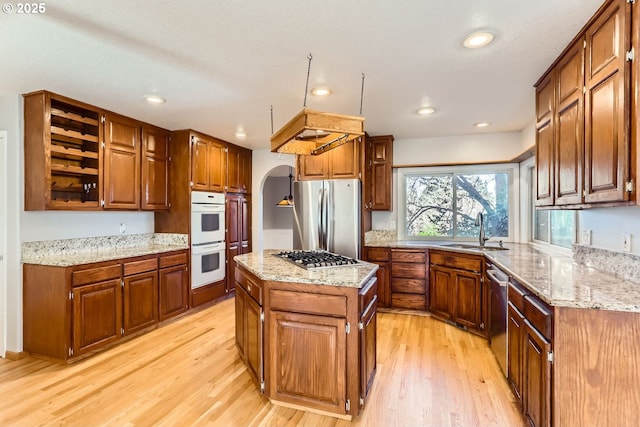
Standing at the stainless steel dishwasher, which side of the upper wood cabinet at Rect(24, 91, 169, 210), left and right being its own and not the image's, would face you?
front

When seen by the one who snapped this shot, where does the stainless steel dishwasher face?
facing to the left of the viewer

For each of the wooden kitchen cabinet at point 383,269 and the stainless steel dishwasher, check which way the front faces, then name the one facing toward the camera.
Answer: the wooden kitchen cabinet

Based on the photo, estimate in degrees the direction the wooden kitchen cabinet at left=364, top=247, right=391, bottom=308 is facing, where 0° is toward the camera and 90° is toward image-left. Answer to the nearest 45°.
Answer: approximately 0°

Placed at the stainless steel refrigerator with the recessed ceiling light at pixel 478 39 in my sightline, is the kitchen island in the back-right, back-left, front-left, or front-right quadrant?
front-right

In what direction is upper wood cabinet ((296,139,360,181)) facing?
toward the camera

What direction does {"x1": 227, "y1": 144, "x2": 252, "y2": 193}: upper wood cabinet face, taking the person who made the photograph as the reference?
facing the viewer and to the right of the viewer

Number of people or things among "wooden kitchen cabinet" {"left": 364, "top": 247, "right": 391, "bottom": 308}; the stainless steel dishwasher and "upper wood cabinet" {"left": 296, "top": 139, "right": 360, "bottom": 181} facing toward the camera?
2

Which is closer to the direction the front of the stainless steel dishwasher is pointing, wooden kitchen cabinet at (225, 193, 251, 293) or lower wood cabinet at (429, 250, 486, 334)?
the wooden kitchen cabinet

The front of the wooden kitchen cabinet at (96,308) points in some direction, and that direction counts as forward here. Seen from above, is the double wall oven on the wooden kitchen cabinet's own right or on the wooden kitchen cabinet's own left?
on the wooden kitchen cabinet's own left

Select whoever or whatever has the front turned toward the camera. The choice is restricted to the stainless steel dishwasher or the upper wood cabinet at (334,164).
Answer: the upper wood cabinet

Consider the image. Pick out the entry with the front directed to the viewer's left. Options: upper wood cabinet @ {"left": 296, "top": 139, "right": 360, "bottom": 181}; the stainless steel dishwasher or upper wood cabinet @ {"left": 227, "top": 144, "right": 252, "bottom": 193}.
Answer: the stainless steel dishwasher

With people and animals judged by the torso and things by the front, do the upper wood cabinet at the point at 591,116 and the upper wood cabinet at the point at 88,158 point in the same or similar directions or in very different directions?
very different directions
